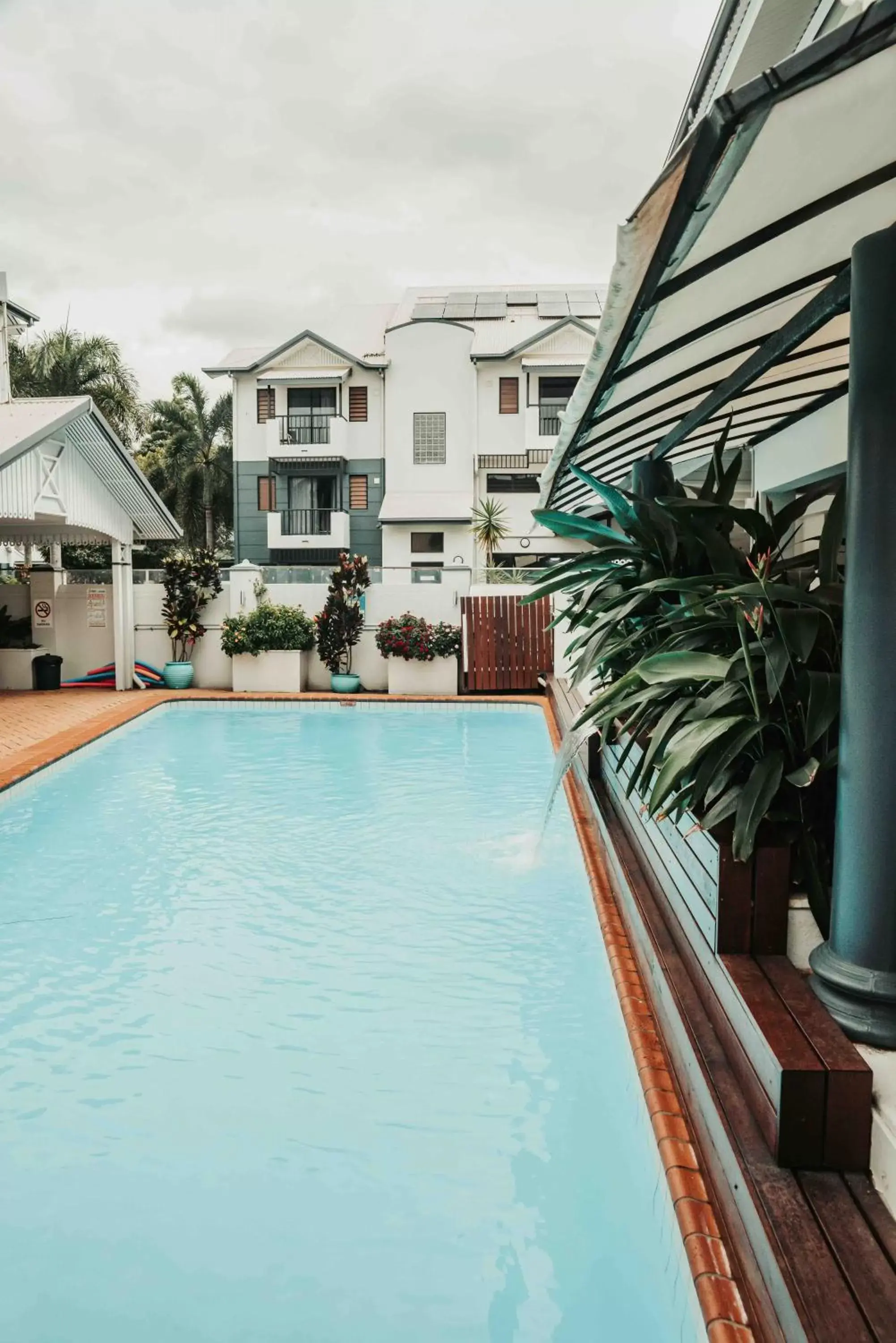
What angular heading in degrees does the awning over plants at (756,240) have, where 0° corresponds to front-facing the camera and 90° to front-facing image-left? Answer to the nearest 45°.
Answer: approximately 90°

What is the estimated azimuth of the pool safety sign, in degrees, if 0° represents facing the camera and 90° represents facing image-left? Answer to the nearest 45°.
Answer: approximately 0°

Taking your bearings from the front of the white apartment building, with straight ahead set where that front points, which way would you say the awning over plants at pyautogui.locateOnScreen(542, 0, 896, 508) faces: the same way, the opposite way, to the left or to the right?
to the right

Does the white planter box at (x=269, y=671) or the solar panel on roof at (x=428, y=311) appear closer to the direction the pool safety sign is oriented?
the white planter box

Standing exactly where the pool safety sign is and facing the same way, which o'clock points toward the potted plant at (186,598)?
The potted plant is roughly at 10 o'clock from the pool safety sign.

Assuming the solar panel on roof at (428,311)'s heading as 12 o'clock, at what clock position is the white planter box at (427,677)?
The white planter box is roughly at 12 o'clock from the solar panel on roof.

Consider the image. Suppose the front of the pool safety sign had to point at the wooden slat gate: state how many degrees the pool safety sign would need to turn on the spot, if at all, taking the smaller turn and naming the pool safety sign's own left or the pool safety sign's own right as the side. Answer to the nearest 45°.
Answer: approximately 45° to the pool safety sign's own left

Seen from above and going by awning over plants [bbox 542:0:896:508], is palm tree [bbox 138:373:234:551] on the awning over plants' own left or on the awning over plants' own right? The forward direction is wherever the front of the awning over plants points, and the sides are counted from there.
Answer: on the awning over plants' own right
